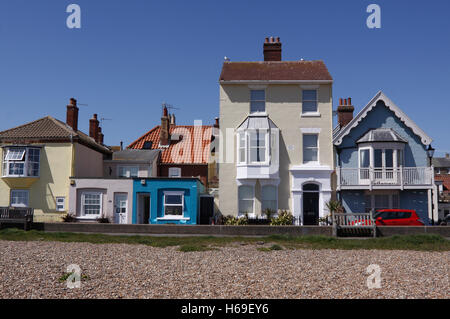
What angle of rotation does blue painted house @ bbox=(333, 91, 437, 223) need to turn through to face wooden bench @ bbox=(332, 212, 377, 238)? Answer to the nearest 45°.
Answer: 0° — it already faces it

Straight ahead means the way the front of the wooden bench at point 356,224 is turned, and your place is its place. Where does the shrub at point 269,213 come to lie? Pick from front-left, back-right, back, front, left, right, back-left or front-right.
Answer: back-right

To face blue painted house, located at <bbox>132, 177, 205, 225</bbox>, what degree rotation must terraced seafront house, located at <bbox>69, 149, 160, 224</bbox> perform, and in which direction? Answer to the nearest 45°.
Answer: approximately 90° to its left

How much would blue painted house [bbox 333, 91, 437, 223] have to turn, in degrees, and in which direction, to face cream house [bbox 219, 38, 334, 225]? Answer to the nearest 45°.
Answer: approximately 90° to its right

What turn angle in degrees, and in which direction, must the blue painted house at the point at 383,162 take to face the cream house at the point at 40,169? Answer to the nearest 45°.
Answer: approximately 90° to its right

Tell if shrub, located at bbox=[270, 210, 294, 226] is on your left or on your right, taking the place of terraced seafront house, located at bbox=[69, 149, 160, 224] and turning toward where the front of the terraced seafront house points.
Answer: on your left

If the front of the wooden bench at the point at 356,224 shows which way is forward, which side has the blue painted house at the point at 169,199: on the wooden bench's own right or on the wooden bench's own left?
on the wooden bench's own right

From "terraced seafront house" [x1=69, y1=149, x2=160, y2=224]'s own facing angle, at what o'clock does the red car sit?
The red car is roughly at 10 o'clock from the terraced seafront house.
